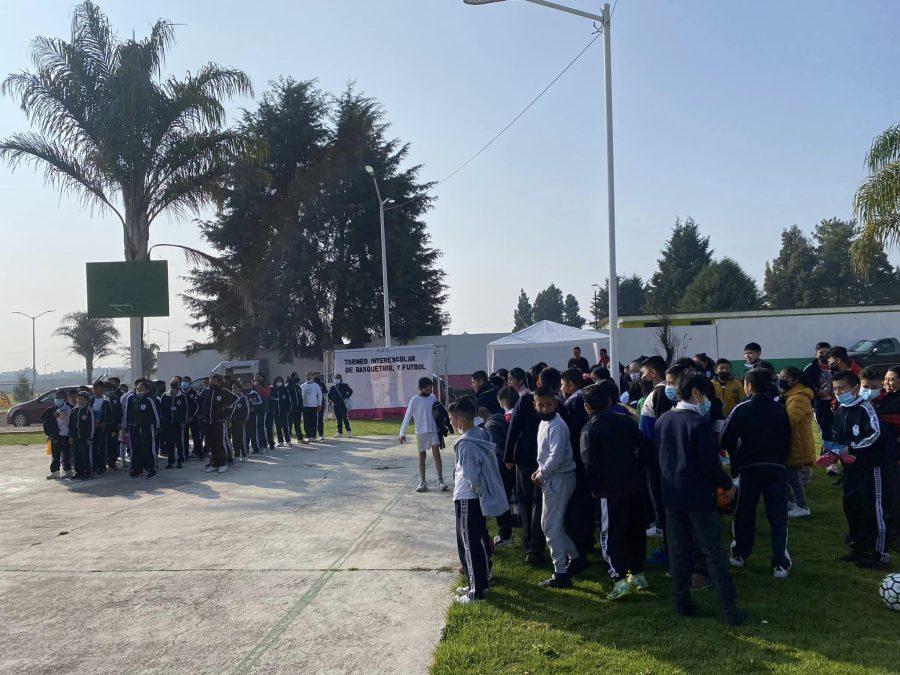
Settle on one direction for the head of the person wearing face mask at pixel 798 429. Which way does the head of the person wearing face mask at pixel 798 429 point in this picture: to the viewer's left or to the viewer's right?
to the viewer's left

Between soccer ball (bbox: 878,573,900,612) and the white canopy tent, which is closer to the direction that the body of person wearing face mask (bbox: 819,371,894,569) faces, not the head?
the soccer ball

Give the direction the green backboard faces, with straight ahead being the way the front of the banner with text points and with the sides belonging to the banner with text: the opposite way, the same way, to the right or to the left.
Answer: the same way

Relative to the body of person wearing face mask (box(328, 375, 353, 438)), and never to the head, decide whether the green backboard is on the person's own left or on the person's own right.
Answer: on the person's own right

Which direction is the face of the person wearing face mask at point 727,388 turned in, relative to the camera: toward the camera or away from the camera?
toward the camera

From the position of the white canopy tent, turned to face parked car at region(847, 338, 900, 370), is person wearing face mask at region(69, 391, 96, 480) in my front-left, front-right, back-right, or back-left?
back-right

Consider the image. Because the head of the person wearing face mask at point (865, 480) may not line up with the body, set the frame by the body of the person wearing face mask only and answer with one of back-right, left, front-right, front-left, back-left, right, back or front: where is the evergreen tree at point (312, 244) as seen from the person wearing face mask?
right

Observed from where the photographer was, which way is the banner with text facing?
facing the viewer

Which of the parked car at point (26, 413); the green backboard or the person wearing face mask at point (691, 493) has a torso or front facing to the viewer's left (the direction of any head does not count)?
the parked car

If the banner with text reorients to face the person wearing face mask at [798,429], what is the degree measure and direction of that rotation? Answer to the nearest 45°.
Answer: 0° — it already faces them

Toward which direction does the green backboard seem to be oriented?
toward the camera

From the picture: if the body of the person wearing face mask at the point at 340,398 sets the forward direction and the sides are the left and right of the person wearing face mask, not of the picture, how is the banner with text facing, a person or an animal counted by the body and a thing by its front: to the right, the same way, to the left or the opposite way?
the same way

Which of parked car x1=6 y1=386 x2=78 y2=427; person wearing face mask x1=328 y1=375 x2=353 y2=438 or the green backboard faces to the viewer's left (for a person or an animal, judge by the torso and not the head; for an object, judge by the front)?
the parked car

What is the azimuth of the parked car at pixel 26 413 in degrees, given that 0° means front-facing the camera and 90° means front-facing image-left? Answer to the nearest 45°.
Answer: approximately 90°

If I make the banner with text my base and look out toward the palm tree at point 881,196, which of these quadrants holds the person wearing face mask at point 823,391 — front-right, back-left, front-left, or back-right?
front-right

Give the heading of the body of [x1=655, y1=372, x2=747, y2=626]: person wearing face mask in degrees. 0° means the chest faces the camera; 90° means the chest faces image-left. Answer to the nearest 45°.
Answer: approximately 225°

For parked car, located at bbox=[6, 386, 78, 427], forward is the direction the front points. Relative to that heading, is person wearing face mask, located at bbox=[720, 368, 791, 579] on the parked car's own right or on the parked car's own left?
on the parked car's own left
